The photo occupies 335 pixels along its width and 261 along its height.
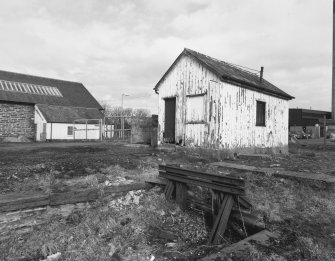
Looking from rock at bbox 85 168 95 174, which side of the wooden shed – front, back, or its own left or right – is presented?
front

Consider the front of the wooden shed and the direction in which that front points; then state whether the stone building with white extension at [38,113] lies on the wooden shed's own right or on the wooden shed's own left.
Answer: on the wooden shed's own right

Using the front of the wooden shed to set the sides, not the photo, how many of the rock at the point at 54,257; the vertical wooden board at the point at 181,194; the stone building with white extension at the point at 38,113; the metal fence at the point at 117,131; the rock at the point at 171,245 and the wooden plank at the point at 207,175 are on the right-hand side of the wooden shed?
2

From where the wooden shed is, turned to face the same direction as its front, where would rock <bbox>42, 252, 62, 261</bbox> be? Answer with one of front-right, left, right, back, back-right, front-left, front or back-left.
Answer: front-left

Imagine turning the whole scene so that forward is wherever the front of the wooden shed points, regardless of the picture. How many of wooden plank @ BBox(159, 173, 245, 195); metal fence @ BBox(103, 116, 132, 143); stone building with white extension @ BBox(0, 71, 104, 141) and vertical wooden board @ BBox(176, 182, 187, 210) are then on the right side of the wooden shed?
2

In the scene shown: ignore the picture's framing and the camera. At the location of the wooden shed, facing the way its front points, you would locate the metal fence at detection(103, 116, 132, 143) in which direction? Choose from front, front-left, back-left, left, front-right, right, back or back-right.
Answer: right

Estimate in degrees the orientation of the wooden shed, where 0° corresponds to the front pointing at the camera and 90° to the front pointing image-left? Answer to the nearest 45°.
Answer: approximately 45°

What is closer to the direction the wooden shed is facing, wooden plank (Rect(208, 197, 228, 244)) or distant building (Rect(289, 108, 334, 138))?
the wooden plank

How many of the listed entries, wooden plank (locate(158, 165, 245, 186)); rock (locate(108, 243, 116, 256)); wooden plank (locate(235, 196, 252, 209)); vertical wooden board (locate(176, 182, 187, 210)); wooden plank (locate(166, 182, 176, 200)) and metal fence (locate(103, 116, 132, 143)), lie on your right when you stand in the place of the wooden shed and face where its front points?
1

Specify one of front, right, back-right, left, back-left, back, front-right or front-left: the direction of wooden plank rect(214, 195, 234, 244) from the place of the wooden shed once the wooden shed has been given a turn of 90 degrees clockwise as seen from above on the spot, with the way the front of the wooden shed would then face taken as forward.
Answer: back-left

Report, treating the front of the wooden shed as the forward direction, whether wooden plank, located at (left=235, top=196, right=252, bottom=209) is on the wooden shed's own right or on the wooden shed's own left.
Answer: on the wooden shed's own left

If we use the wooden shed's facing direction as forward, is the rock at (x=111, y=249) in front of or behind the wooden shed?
in front

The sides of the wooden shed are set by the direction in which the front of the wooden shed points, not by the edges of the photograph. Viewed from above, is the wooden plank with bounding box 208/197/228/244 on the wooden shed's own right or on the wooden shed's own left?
on the wooden shed's own left

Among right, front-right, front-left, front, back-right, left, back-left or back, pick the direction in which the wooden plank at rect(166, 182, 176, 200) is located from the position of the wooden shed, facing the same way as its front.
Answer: front-left
